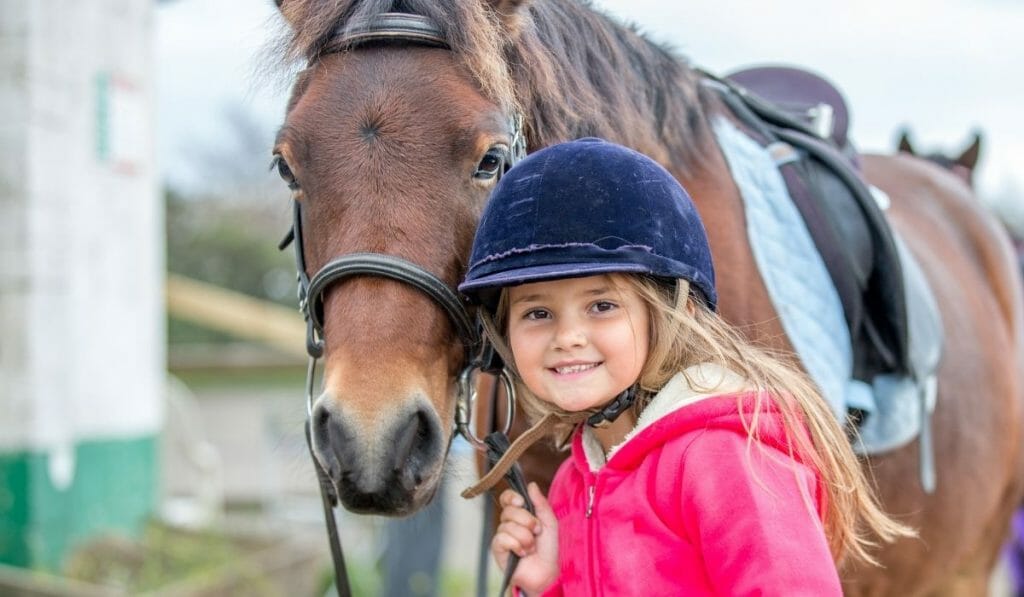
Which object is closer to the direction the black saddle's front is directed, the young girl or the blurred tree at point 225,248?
the young girl

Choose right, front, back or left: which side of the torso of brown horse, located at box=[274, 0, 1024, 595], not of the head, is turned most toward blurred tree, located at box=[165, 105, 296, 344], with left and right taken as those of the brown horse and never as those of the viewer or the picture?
right

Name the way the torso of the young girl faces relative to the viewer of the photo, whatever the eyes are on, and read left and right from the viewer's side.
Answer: facing the viewer and to the left of the viewer

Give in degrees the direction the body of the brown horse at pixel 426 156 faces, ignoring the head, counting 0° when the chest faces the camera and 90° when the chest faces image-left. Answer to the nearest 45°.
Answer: approximately 45°

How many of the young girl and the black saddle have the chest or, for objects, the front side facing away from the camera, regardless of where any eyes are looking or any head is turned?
0

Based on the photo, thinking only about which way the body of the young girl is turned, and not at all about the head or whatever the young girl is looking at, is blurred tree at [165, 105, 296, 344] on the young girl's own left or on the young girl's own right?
on the young girl's own right

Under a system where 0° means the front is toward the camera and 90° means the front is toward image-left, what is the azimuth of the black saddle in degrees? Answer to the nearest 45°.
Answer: approximately 45°

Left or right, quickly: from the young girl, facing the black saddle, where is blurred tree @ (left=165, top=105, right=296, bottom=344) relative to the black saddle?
left
